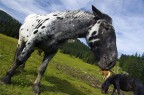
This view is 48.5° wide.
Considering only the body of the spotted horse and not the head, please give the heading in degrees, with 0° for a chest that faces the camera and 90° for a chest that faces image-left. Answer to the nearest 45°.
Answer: approximately 315°

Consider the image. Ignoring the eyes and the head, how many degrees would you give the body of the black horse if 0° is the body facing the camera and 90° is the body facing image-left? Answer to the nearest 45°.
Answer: approximately 90°

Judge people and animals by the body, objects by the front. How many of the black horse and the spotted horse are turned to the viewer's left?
1
